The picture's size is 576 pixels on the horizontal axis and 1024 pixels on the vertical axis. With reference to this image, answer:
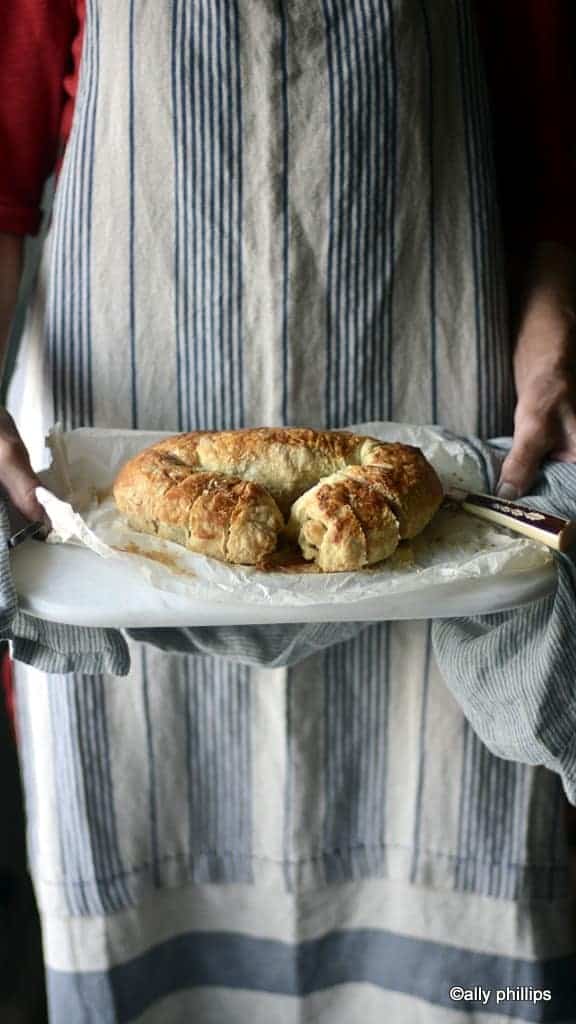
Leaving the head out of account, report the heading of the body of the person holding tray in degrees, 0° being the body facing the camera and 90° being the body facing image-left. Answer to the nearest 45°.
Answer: approximately 0°
